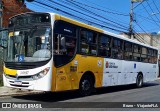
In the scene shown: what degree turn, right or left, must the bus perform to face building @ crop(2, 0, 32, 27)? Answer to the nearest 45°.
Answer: approximately 135° to its right

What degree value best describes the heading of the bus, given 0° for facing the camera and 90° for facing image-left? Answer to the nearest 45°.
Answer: approximately 45°
